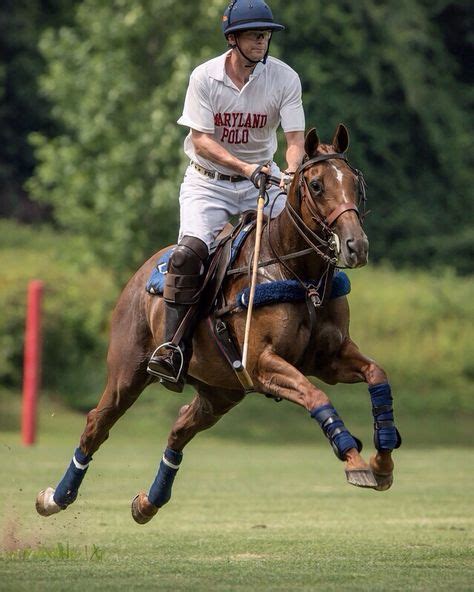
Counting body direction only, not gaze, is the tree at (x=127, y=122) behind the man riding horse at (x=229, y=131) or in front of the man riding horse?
behind

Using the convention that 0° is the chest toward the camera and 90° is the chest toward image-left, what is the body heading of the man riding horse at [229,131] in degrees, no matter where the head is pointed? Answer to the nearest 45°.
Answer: approximately 315°

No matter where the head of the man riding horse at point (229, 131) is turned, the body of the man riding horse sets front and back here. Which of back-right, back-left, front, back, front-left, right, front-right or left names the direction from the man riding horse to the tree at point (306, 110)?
back-left

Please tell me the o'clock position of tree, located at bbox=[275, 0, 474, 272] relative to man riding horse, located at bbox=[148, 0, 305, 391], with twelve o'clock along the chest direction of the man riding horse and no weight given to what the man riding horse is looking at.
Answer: The tree is roughly at 8 o'clock from the man riding horse.

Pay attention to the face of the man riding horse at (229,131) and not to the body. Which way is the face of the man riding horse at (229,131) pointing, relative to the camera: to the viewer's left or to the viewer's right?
to the viewer's right

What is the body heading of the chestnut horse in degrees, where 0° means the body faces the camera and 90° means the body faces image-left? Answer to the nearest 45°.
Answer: approximately 315°

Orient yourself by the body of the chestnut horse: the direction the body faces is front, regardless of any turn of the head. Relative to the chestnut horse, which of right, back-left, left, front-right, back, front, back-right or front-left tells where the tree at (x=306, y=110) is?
back-left
